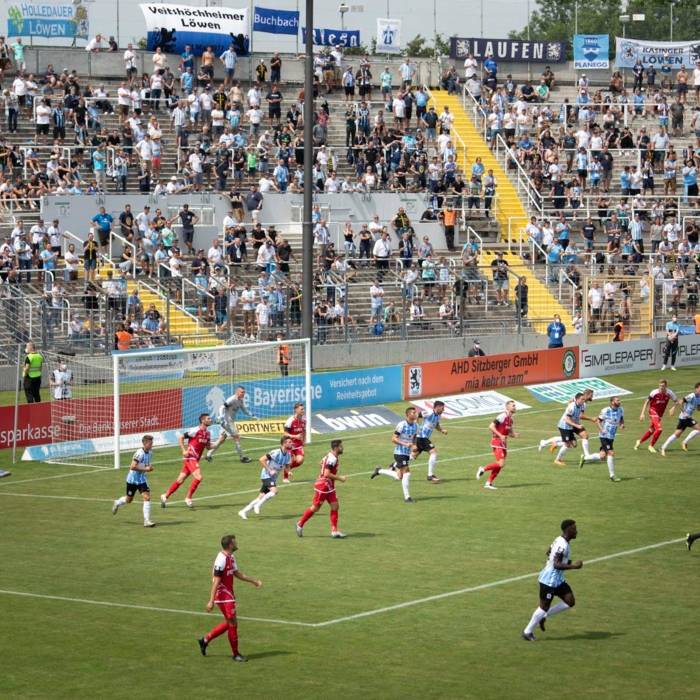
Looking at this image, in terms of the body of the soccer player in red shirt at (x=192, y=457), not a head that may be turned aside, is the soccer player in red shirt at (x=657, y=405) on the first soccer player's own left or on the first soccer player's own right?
on the first soccer player's own left

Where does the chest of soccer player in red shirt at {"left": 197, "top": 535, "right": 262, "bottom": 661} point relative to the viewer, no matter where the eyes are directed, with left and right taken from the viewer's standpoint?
facing to the right of the viewer

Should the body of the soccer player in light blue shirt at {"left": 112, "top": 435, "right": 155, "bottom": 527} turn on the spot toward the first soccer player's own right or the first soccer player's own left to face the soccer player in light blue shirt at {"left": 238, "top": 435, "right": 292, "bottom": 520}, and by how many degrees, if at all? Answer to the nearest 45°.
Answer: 0° — they already face them

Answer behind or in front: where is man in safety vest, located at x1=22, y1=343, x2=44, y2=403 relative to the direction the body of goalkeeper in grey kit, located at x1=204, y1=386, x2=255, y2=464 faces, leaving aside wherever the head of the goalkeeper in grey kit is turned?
behind

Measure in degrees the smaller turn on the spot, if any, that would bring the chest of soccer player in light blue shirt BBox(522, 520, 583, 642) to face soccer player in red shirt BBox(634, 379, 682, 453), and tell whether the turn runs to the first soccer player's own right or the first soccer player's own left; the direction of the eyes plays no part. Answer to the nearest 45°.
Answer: approximately 90° to the first soccer player's own left

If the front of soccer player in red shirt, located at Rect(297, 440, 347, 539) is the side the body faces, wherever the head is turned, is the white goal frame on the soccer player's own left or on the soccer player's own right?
on the soccer player's own left

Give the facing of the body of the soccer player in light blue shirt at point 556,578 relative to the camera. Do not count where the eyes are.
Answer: to the viewer's right
